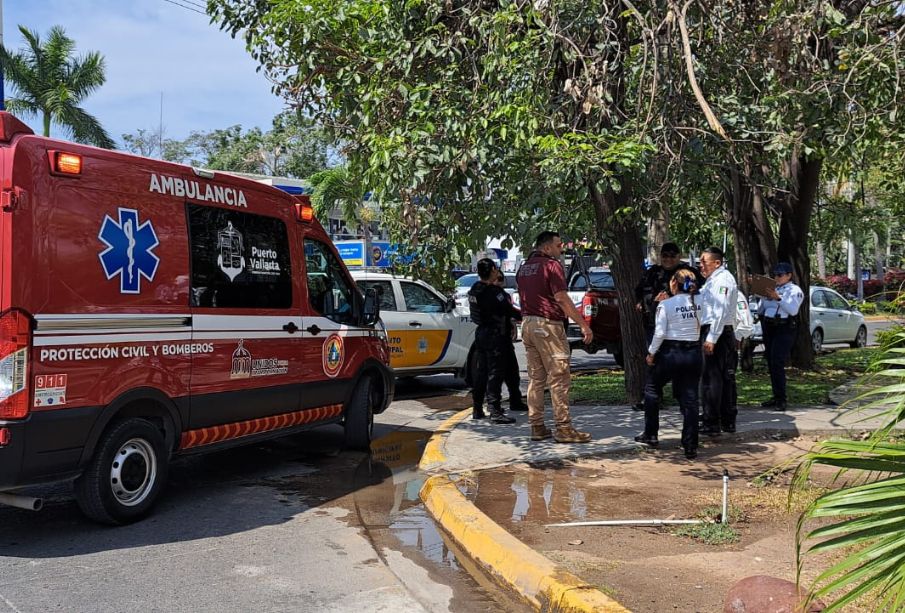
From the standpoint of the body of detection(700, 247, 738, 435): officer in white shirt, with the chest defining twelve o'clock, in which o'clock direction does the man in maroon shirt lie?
The man in maroon shirt is roughly at 11 o'clock from the officer in white shirt.

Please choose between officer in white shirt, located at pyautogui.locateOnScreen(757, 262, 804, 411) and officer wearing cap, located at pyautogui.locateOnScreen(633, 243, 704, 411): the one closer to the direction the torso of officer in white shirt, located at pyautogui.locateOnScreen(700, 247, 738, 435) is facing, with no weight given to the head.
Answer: the officer wearing cap

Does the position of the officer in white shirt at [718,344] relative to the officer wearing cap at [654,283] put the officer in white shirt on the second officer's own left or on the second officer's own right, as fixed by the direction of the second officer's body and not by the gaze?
on the second officer's own left

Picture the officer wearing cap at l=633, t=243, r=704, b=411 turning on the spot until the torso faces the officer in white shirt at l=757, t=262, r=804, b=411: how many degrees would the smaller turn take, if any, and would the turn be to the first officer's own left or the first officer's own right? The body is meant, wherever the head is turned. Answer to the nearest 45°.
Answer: approximately 135° to the first officer's own left

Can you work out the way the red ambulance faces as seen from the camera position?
facing away from the viewer and to the right of the viewer

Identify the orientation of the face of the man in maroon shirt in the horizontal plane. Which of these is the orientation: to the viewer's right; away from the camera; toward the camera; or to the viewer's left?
to the viewer's right

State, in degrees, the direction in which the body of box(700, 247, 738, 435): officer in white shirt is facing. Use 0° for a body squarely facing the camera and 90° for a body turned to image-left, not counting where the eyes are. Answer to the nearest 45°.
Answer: approximately 90°

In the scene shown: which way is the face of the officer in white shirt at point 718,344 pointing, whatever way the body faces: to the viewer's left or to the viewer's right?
to the viewer's left

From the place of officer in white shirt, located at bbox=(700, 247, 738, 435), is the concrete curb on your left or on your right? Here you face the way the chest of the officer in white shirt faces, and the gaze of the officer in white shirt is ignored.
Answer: on your left

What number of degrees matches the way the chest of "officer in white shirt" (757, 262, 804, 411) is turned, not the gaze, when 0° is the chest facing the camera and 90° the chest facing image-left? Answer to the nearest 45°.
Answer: approximately 45°

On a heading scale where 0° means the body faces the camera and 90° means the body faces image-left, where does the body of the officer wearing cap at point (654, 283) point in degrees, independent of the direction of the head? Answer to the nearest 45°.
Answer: approximately 0°

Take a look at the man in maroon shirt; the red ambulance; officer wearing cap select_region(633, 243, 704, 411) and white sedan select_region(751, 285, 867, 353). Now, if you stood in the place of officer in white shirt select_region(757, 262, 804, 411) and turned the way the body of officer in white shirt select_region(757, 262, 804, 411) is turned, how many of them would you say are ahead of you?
3
